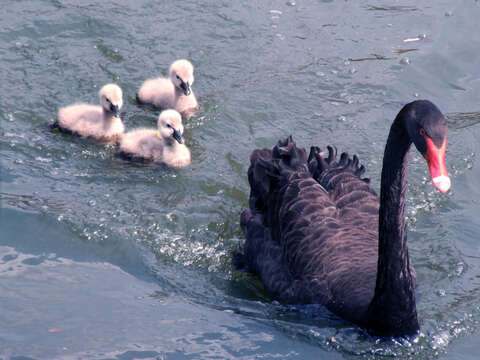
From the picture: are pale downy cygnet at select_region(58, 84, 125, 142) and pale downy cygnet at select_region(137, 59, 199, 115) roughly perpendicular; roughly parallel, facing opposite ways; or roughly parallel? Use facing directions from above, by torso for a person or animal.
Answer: roughly parallel

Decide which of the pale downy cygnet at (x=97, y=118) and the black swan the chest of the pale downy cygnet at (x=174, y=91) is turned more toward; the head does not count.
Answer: the black swan

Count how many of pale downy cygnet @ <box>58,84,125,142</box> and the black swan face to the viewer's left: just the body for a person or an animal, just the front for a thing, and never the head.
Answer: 0

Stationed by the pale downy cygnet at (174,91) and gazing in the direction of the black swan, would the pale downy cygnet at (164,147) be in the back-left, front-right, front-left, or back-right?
front-right

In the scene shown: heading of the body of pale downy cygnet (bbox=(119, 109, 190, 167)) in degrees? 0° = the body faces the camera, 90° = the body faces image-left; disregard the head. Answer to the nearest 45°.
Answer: approximately 315°

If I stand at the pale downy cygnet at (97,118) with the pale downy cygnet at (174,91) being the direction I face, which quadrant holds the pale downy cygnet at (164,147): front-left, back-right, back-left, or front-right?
front-right

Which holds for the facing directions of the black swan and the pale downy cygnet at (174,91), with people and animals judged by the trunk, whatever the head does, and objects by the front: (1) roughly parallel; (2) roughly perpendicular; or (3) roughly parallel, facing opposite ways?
roughly parallel

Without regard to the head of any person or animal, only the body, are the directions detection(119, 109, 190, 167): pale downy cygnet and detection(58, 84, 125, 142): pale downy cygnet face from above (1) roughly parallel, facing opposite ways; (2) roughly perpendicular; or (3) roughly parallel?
roughly parallel

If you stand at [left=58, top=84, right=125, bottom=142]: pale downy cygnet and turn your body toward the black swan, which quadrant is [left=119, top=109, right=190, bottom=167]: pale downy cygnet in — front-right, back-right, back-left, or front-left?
front-left

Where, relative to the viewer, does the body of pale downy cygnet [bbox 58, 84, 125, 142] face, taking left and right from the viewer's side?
facing the viewer and to the right of the viewer

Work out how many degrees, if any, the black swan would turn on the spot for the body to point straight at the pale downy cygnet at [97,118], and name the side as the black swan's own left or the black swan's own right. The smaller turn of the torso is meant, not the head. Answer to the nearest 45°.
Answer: approximately 180°

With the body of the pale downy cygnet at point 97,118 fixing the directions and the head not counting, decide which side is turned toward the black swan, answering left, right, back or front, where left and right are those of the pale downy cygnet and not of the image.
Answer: front

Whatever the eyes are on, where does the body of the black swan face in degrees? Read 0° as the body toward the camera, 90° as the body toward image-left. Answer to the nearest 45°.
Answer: approximately 315°

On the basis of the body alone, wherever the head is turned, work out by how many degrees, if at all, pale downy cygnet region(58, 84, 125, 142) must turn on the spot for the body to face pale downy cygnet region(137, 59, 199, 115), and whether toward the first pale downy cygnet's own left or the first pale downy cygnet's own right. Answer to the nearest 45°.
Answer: approximately 90° to the first pale downy cygnet's own left

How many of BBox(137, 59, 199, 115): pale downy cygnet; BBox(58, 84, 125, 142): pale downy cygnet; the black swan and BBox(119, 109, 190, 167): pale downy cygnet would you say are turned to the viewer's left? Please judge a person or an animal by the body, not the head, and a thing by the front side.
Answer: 0

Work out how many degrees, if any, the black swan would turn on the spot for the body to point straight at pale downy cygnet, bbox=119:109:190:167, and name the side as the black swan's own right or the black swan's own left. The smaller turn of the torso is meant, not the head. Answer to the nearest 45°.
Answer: approximately 180°
